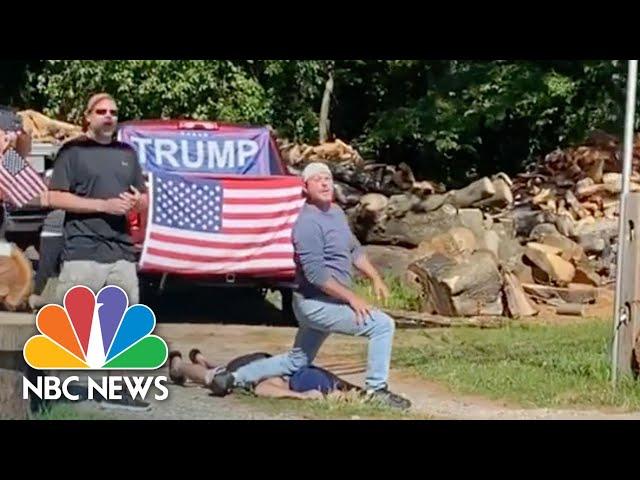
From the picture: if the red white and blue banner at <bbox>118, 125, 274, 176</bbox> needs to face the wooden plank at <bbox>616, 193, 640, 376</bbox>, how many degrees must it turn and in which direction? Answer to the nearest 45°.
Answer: approximately 90° to its left

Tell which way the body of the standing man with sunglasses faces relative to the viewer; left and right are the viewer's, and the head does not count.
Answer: facing the viewer and to the right of the viewer

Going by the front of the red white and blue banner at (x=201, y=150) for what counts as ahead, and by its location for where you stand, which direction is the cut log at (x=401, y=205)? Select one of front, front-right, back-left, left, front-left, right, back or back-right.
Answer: left

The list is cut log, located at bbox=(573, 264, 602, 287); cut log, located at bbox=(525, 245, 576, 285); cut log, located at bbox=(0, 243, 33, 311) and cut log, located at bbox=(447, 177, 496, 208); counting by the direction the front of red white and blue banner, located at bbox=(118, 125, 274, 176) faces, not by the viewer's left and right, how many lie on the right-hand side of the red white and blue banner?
1

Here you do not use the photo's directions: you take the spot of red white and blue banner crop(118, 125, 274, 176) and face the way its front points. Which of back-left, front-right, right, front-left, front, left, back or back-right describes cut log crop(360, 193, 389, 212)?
left

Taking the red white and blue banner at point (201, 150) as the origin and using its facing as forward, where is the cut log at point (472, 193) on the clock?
The cut log is roughly at 9 o'clock from the red white and blue banner.

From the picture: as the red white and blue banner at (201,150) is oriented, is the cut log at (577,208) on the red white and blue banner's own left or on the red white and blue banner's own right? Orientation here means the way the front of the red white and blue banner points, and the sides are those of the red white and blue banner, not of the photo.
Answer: on the red white and blue banner's own left

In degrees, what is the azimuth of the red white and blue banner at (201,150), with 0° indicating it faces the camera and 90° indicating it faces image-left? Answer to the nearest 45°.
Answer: approximately 0°

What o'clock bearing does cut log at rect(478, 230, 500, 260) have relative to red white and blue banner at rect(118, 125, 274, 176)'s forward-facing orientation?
The cut log is roughly at 9 o'clock from the red white and blue banner.

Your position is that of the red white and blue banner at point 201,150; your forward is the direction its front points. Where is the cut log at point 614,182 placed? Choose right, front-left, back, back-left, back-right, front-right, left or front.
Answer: left

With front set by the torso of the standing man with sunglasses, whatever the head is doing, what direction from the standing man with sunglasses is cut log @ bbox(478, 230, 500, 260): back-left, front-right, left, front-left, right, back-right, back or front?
front-left

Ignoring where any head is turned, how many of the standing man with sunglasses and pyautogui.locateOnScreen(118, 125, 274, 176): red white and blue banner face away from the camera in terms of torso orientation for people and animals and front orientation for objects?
0

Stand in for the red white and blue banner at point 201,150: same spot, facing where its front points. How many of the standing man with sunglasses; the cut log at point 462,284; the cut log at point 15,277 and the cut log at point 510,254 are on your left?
2
